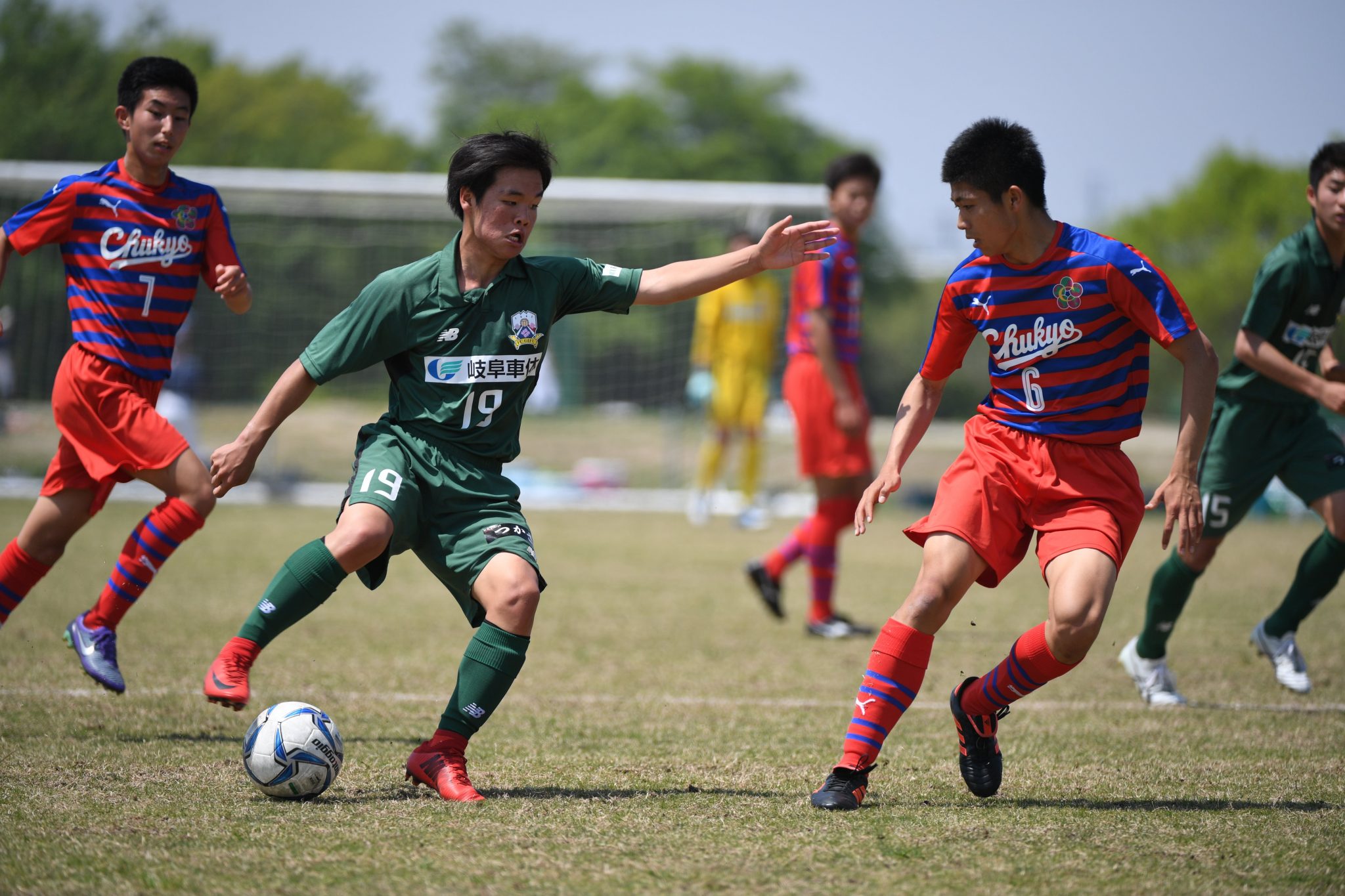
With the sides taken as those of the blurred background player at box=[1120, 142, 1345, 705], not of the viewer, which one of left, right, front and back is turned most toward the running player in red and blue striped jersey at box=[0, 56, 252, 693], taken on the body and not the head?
right

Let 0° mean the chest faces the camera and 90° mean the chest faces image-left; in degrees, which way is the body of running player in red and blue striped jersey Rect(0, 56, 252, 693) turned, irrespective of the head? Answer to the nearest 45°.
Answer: approximately 315°

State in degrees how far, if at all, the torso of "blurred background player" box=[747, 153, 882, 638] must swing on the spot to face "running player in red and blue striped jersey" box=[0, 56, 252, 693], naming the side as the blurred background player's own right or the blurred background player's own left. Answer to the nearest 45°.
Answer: approximately 135° to the blurred background player's own right

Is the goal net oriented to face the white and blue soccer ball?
yes

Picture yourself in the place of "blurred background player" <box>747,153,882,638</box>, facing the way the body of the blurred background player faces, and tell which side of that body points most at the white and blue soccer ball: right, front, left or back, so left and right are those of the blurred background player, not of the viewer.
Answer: right

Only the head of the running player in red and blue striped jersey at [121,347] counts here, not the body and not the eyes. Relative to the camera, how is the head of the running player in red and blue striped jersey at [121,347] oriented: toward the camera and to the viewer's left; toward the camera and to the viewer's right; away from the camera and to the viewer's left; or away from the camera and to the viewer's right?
toward the camera and to the viewer's right
